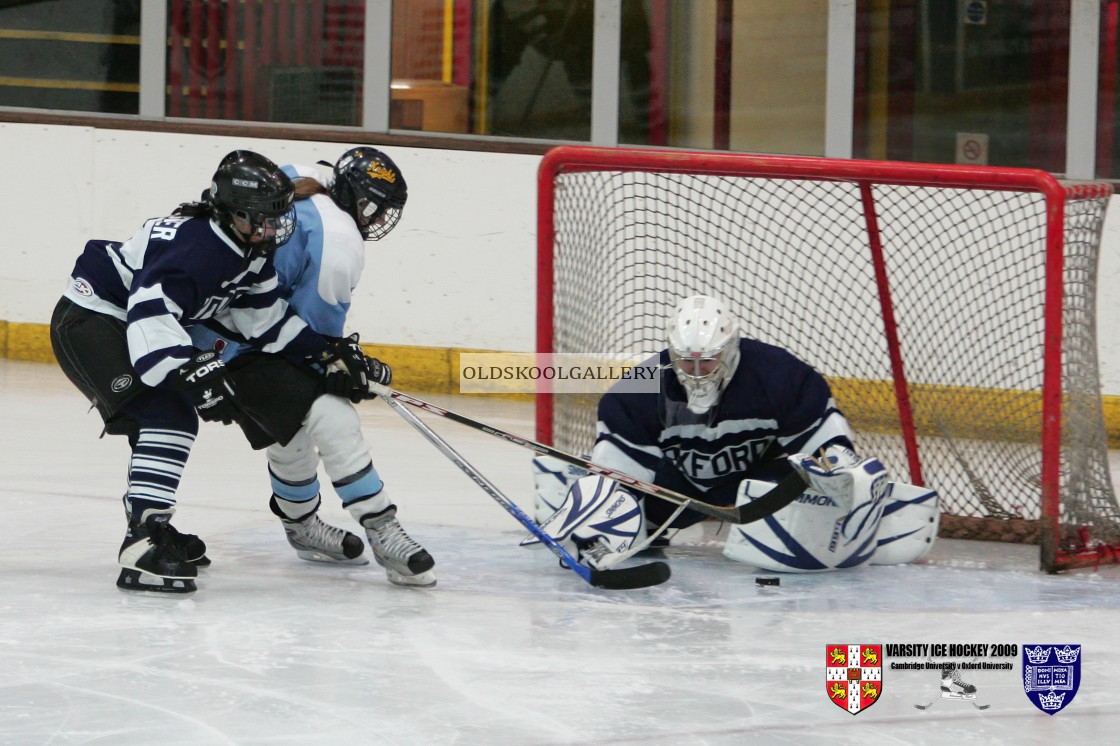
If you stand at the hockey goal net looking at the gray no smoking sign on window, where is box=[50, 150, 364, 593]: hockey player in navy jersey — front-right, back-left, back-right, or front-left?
back-left

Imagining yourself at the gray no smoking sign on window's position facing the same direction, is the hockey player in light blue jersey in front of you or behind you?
in front

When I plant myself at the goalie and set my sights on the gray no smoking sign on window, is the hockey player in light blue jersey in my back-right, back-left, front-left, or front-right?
back-left

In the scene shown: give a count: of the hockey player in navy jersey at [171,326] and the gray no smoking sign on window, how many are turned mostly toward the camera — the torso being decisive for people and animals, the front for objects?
1

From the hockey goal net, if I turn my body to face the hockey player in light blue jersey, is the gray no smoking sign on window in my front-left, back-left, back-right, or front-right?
back-right

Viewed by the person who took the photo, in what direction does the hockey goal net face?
facing the viewer and to the left of the viewer

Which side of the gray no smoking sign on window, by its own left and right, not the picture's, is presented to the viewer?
front

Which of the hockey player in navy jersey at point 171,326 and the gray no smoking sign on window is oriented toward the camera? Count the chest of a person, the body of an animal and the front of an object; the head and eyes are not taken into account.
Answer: the gray no smoking sign on window

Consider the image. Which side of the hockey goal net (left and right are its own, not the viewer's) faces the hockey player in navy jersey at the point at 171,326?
front

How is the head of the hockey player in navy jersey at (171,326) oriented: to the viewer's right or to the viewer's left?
to the viewer's right

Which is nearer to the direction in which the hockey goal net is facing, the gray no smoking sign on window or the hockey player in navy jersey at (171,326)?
the hockey player in navy jersey

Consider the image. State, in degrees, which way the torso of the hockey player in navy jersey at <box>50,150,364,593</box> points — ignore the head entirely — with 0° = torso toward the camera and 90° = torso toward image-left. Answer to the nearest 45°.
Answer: approximately 270°

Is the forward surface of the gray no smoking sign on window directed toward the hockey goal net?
yes
